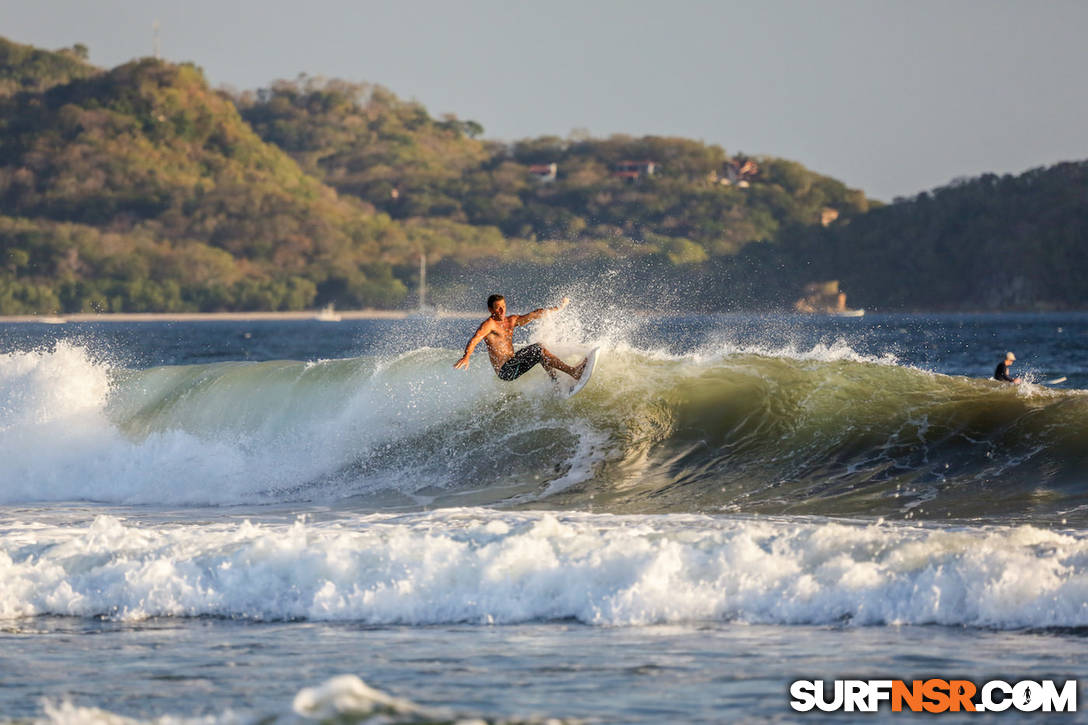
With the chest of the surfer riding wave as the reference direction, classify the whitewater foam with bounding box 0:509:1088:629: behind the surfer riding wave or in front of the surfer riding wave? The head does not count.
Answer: in front
